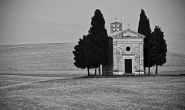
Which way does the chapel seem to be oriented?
toward the camera

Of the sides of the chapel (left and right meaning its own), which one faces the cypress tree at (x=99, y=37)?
right

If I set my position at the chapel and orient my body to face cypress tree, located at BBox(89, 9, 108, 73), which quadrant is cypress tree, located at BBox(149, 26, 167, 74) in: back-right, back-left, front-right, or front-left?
back-right

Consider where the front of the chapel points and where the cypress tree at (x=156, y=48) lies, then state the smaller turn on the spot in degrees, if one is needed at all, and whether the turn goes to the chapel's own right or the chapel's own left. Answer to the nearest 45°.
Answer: approximately 135° to the chapel's own left
